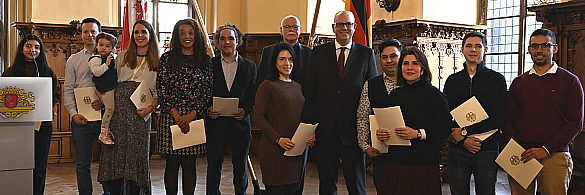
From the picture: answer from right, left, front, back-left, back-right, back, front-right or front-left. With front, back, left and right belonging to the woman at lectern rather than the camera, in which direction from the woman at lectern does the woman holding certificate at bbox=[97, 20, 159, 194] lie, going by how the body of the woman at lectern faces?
front-left

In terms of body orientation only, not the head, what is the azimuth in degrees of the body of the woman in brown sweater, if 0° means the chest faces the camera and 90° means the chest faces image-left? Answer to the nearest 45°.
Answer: approximately 315°

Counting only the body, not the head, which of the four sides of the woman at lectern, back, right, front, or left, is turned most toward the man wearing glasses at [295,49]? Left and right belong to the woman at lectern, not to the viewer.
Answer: left

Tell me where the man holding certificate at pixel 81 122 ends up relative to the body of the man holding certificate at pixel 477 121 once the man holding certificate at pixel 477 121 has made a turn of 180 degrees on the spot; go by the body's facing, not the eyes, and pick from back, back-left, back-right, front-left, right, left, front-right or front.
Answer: left

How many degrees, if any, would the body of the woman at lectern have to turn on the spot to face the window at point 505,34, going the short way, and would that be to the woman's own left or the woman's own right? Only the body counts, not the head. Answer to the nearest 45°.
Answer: approximately 90° to the woman's own left

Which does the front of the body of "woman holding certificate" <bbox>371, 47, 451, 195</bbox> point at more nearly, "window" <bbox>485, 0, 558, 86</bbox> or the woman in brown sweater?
the woman in brown sweater

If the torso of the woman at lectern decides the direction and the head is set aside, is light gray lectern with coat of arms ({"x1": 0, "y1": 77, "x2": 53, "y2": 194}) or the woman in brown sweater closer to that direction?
the light gray lectern with coat of arms

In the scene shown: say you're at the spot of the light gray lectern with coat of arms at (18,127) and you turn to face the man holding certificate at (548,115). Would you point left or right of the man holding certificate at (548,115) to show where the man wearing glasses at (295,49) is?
left

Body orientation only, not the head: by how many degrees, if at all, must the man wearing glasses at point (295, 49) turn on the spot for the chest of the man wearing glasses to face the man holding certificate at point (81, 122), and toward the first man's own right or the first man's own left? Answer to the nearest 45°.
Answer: approximately 90° to the first man's own right

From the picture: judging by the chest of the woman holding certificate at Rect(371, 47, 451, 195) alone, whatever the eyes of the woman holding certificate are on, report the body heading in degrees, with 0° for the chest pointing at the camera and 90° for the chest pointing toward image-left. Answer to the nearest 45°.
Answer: approximately 45°

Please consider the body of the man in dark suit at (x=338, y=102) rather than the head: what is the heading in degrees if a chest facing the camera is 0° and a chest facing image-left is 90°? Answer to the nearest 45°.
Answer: approximately 0°
